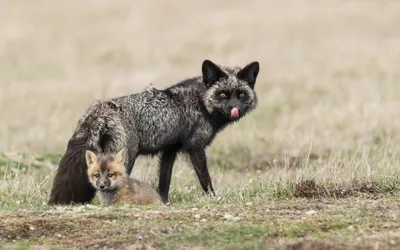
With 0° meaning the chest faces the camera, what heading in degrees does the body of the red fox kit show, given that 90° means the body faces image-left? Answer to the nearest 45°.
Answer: approximately 45°
